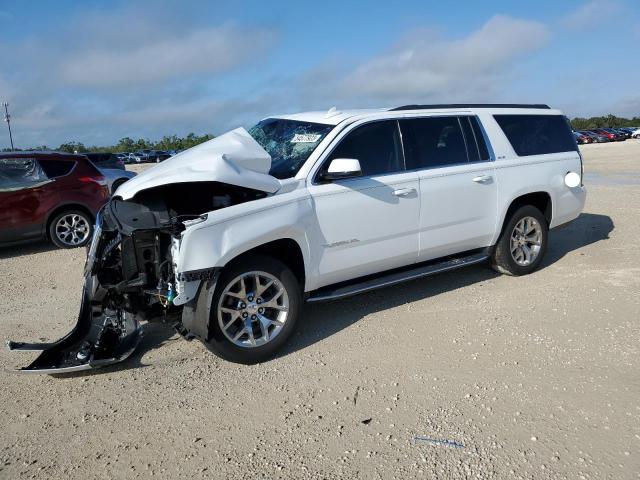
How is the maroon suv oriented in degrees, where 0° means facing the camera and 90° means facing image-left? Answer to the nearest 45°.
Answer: approximately 90°

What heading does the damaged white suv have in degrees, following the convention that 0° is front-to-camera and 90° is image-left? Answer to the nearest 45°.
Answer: approximately 45°

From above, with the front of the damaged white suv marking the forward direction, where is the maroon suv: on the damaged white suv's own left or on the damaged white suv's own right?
on the damaged white suv's own right
